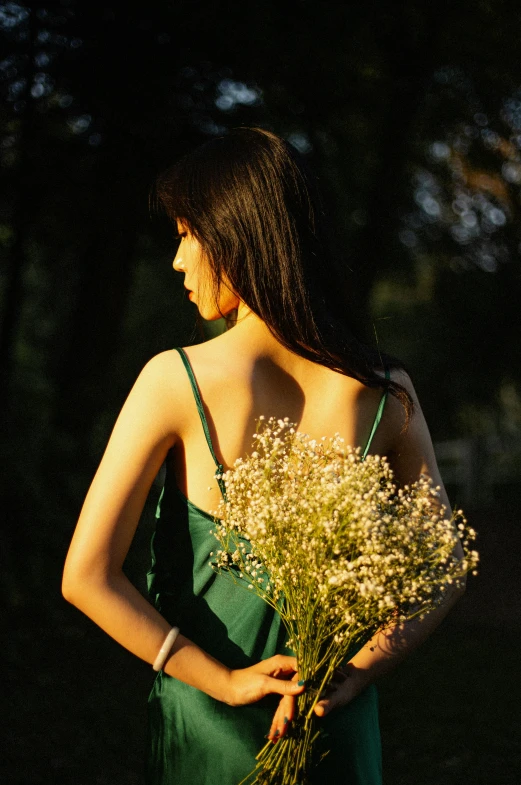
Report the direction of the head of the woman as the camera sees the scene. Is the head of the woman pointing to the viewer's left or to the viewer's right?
to the viewer's left

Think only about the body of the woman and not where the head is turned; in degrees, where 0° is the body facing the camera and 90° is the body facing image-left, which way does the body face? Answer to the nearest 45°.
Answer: approximately 180°
